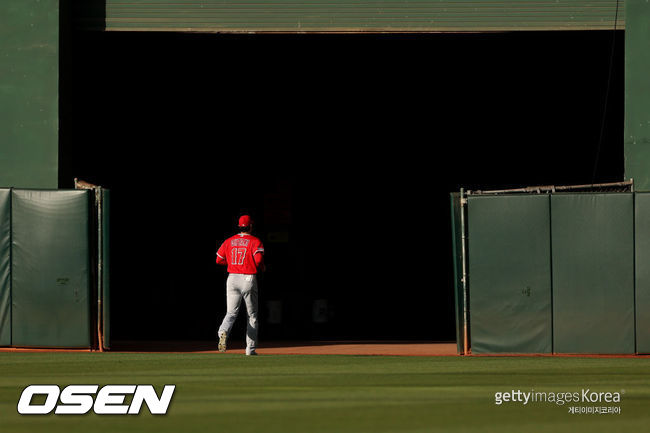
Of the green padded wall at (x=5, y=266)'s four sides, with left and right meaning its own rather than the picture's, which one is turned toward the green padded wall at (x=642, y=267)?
left

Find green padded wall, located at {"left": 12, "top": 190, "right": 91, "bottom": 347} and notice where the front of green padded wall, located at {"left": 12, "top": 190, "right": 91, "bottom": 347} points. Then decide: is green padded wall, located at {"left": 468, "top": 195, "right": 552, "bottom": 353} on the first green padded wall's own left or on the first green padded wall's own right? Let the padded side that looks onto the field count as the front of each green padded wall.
on the first green padded wall's own left

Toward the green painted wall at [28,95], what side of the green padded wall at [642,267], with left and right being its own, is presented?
right

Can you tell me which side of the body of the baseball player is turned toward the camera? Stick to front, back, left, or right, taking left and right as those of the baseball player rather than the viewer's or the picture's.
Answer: back

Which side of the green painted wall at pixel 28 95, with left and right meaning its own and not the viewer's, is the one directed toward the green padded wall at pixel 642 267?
left

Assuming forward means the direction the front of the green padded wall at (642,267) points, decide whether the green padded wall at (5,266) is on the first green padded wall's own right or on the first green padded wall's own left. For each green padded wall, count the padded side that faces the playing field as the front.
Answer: on the first green padded wall's own right
